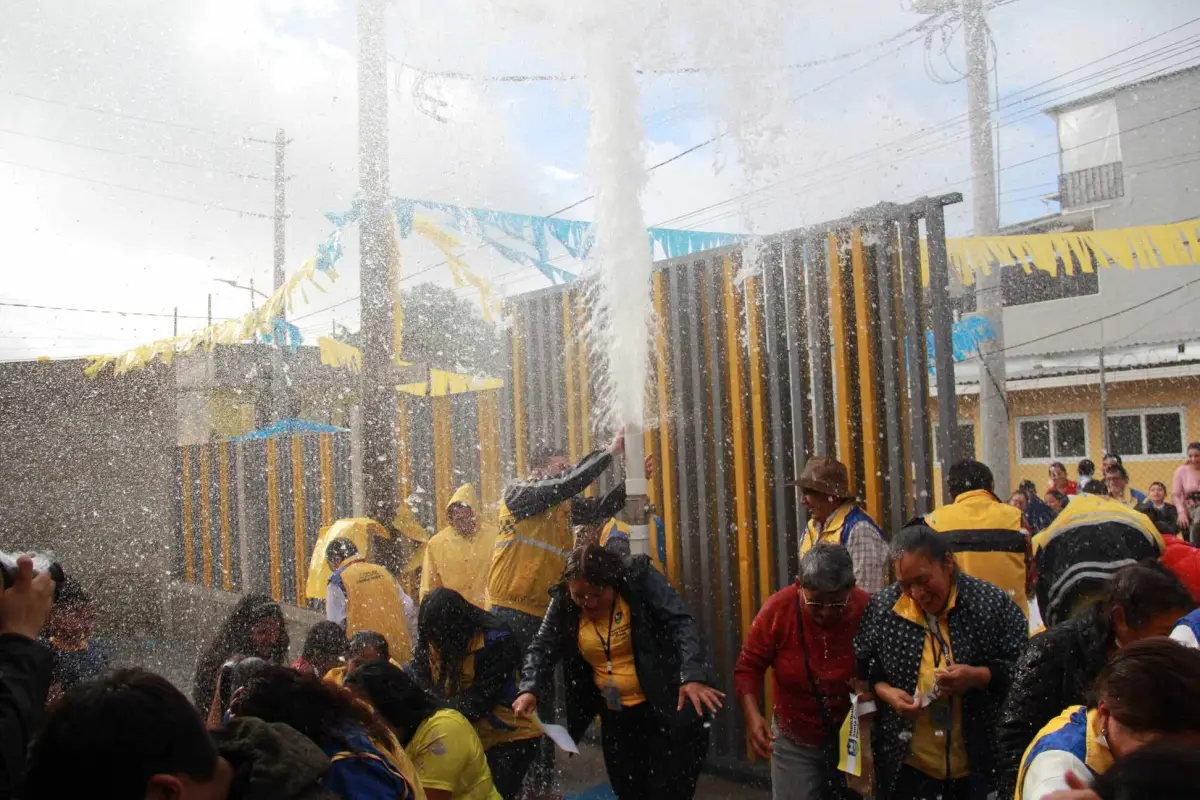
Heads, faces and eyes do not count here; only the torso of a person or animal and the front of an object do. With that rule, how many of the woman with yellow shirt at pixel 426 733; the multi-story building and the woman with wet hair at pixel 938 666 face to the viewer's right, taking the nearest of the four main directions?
0

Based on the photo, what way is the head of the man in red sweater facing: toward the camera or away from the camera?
toward the camera

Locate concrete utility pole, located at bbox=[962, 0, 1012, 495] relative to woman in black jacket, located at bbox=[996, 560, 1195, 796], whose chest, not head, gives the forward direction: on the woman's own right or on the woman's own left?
on the woman's own left

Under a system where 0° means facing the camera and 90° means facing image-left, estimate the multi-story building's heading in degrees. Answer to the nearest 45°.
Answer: approximately 0°

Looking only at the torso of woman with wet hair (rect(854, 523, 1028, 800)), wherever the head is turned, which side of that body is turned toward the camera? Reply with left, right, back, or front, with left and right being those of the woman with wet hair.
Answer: front

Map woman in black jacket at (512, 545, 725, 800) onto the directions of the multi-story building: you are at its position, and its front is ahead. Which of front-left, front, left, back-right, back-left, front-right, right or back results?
front

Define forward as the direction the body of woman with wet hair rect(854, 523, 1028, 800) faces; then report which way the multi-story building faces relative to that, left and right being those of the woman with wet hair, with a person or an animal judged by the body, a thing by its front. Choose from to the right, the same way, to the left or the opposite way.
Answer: the same way

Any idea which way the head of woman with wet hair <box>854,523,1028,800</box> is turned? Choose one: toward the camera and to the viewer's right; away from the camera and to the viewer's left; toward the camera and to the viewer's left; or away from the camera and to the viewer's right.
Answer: toward the camera and to the viewer's left

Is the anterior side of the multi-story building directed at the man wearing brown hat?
yes

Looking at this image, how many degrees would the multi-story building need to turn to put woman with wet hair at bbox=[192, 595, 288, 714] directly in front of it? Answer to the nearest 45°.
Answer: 0° — it already faces them

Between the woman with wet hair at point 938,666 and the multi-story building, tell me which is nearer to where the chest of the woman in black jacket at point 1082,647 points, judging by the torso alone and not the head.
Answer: the multi-story building

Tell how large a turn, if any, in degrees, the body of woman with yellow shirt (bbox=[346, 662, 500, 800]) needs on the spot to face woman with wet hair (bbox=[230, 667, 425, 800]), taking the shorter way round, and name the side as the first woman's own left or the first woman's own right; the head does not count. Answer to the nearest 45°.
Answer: approximately 90° to the first woman's own left

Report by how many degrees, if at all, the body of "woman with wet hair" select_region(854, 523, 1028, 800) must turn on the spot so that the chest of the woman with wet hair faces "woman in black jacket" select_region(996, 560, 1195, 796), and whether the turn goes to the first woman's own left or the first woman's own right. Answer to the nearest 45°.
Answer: approximately 45° to the first woman's own left
